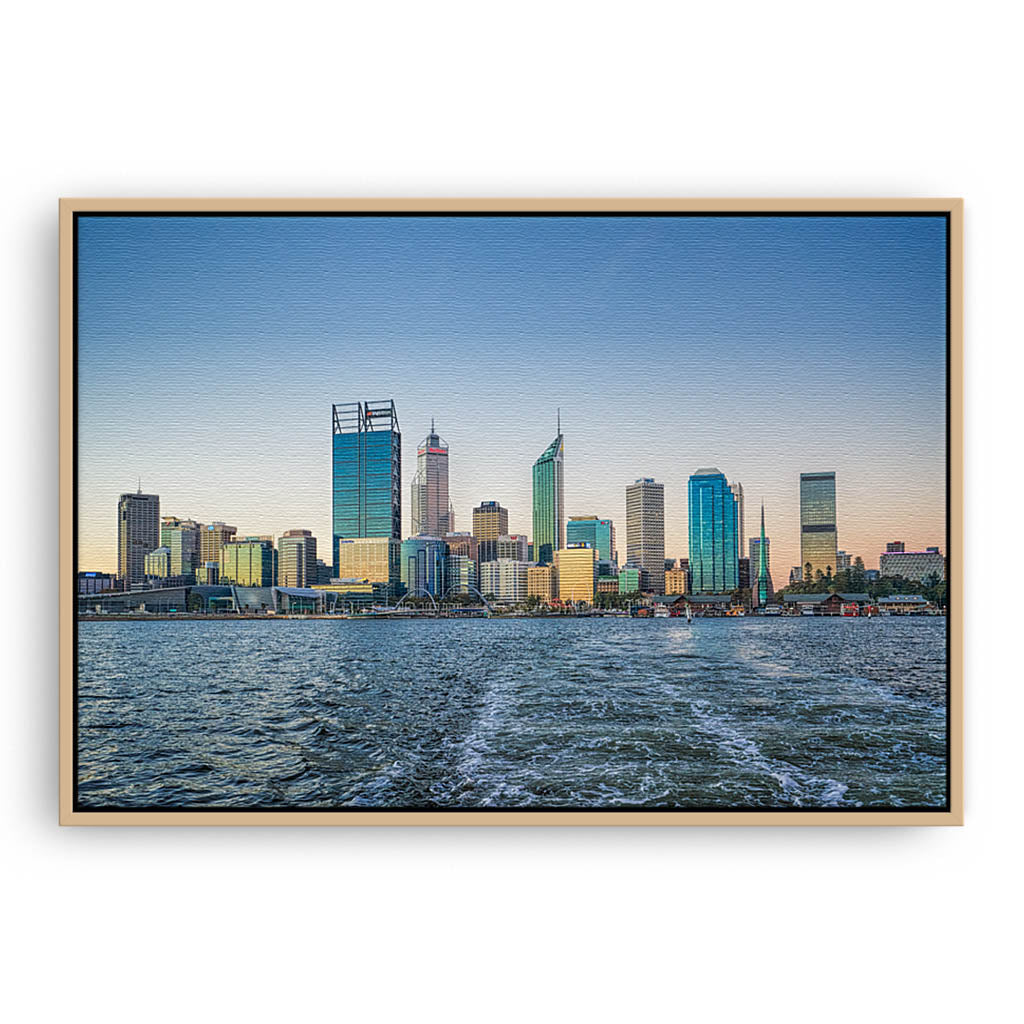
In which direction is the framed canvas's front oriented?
toward the camera
